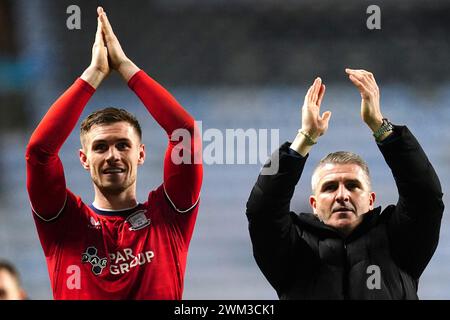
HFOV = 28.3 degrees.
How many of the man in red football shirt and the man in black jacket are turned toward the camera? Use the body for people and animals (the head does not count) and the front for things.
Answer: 2

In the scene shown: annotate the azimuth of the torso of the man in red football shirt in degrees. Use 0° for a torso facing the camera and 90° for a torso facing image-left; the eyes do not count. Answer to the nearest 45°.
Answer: approximately 0°

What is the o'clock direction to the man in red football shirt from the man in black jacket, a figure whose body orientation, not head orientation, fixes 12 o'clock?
The man in red football shirt is roughly at 3 o'clock from the man in black jacket.

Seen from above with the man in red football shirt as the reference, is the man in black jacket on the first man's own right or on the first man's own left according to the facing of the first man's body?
on the first man's own left

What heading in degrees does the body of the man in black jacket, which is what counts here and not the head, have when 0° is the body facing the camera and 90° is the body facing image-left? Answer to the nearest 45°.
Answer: approximately 0°
